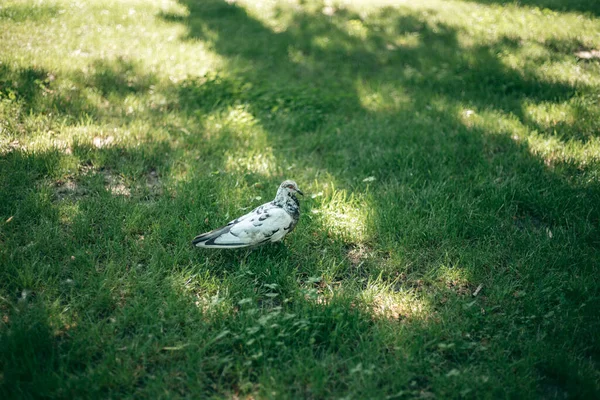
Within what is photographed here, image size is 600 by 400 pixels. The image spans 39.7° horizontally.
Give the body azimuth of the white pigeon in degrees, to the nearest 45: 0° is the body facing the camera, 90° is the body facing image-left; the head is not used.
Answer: approximately 270°
